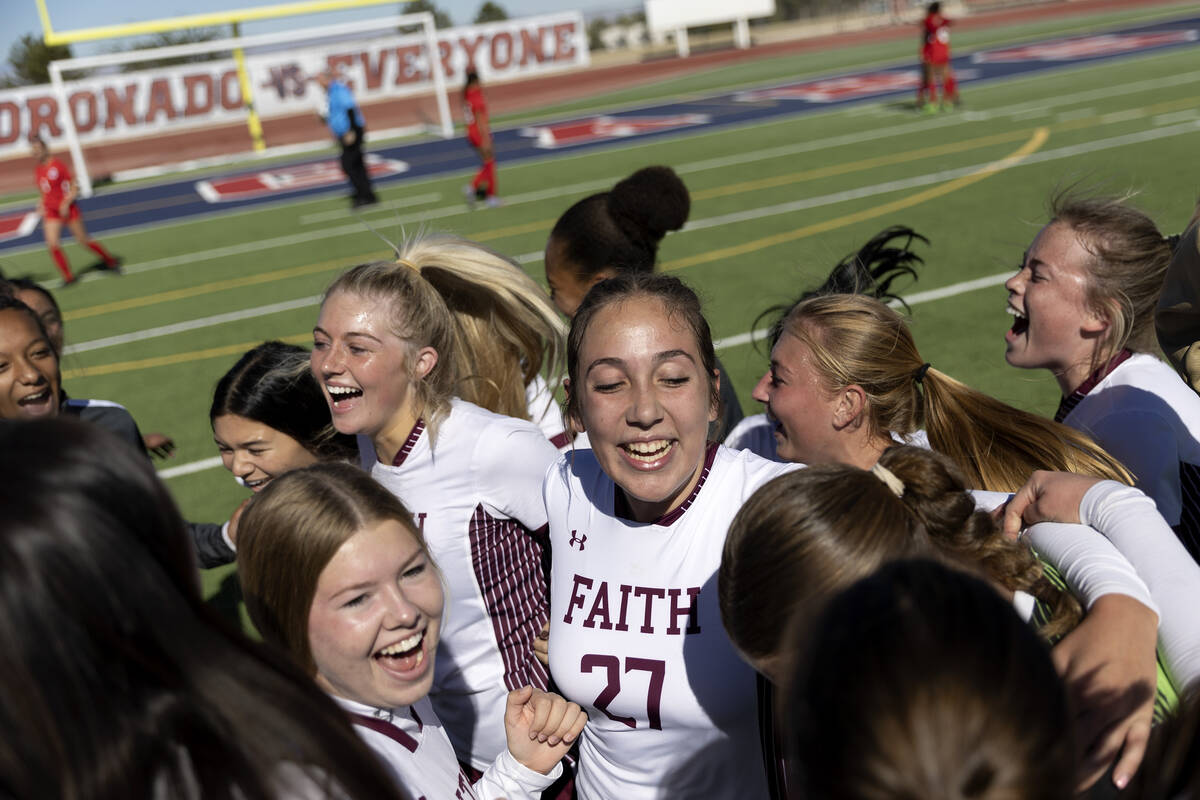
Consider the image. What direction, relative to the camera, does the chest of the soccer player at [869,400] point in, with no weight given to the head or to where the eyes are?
to the viewer's left

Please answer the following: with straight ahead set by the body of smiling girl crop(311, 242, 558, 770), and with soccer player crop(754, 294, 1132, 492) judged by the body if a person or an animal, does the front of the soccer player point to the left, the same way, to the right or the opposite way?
to the right

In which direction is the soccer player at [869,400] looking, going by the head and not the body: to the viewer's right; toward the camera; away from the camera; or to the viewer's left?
to the viewer's left

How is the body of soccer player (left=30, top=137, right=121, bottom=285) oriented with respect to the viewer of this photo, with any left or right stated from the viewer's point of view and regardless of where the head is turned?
facing the viewer

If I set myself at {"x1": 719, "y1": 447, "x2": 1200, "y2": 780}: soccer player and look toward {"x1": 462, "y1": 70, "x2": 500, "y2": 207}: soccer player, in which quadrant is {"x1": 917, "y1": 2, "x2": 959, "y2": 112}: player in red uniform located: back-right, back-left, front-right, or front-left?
front-right

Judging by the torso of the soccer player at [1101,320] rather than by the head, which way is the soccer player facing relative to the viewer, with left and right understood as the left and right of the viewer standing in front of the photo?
facing to the left of the viewer

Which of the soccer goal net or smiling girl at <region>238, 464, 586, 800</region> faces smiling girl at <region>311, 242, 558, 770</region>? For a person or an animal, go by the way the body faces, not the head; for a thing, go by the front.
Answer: the soccer goal net

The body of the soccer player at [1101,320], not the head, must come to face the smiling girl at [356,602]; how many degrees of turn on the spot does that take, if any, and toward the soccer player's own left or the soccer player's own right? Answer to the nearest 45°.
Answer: approximately 45° to the soccer player's own left

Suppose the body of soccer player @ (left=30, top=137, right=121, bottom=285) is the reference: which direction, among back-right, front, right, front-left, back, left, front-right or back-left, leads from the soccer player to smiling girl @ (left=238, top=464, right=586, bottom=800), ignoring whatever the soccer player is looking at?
front

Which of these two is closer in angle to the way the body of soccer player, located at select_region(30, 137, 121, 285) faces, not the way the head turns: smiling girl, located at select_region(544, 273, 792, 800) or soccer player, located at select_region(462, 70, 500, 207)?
the smiling girl

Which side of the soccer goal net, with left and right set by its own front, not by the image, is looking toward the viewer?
front

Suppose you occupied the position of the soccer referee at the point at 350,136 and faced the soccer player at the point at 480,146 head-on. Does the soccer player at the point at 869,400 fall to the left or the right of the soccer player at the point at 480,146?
right

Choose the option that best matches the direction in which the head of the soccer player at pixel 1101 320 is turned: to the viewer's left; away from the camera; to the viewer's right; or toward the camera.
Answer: to the viewer's left

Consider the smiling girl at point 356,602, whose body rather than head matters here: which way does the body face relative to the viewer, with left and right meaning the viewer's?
facing the viewer and to the right of the viewer

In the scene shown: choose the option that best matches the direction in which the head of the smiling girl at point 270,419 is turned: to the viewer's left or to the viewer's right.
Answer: to the viewer's left

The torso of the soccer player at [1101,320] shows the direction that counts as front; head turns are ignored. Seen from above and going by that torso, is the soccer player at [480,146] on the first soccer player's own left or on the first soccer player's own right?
on the first soccer player's own right
